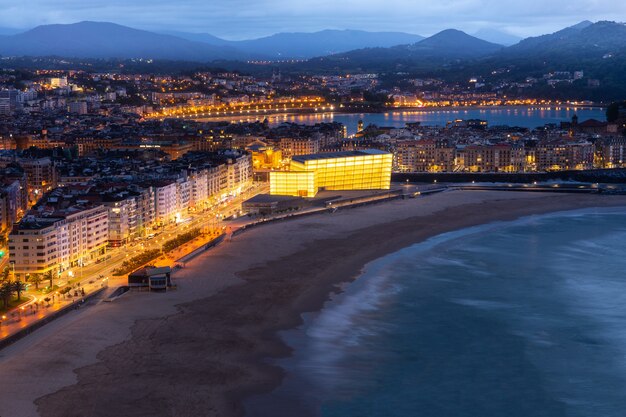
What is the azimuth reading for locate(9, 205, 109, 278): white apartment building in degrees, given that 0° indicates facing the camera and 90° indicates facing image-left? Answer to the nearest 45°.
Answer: approximately 315°

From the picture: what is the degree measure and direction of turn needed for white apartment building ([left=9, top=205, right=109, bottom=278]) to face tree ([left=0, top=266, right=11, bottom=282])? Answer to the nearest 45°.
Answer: approximately 90° to its right

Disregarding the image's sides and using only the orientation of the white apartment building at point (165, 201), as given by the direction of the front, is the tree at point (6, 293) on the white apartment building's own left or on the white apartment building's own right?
on the white apartment building's own right

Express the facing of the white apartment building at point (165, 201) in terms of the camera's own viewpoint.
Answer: facing the viewer and to the right of the viewer

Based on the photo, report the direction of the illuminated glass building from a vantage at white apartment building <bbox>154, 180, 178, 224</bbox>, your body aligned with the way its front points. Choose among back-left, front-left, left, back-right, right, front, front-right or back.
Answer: left

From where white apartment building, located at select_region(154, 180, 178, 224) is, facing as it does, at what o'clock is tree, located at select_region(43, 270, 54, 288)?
The tree is roughly at 2 o'clock from the white apartment building.

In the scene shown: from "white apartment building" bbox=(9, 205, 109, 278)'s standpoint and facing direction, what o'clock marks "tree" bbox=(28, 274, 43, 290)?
The tree is roughly at 2 o'clock from the white apartment building.

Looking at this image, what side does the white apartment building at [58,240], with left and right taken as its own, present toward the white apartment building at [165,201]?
left

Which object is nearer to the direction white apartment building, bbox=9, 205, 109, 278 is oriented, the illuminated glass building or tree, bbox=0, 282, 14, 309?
the tree

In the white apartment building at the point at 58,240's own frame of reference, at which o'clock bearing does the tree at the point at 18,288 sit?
The tree is roughly at 2 o'clock from the white apartment building.

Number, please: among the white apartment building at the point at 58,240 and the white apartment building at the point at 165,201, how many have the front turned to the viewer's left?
0

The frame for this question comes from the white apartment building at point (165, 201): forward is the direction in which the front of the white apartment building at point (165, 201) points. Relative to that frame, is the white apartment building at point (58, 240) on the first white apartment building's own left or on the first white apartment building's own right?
on the first white apartment building's own right

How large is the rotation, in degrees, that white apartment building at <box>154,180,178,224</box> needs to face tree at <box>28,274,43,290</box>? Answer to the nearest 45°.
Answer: approximately 45° to its right

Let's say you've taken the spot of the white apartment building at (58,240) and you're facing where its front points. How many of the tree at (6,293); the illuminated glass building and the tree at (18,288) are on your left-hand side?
1

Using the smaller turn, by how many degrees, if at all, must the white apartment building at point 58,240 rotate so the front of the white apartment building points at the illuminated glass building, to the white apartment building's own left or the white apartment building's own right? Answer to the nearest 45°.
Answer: approximately 90° to the white apartment building's own left
